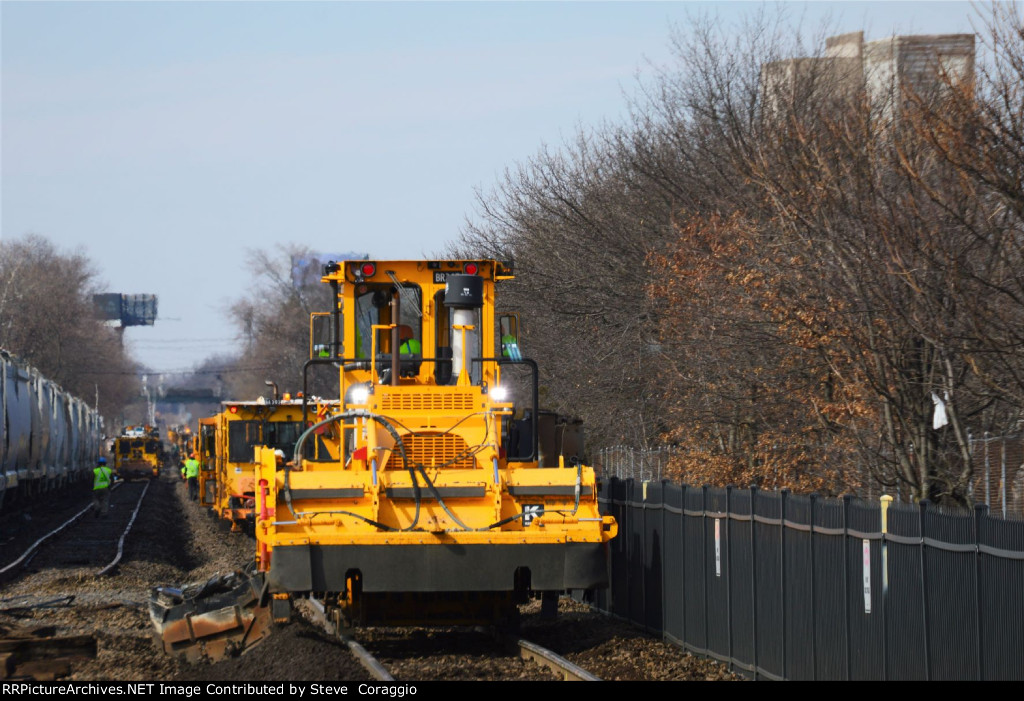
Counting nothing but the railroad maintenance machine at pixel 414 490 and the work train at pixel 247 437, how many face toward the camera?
2

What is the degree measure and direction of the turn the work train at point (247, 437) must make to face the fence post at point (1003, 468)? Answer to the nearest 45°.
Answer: approximately 45° to its left

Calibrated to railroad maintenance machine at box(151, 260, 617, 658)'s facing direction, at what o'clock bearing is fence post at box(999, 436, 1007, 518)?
The fence post is roughly at 8 o'clock from the railroad maintenance machine.

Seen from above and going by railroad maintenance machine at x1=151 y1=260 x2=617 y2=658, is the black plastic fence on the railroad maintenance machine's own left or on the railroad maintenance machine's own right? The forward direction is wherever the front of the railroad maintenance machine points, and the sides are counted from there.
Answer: on the railroad maintenance machine's own left

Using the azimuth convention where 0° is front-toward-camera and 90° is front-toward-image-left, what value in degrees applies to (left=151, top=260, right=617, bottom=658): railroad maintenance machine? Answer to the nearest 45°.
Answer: approximately 0°

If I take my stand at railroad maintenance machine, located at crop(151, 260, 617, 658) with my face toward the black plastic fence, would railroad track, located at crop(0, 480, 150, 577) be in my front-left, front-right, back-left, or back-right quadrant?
back-left
